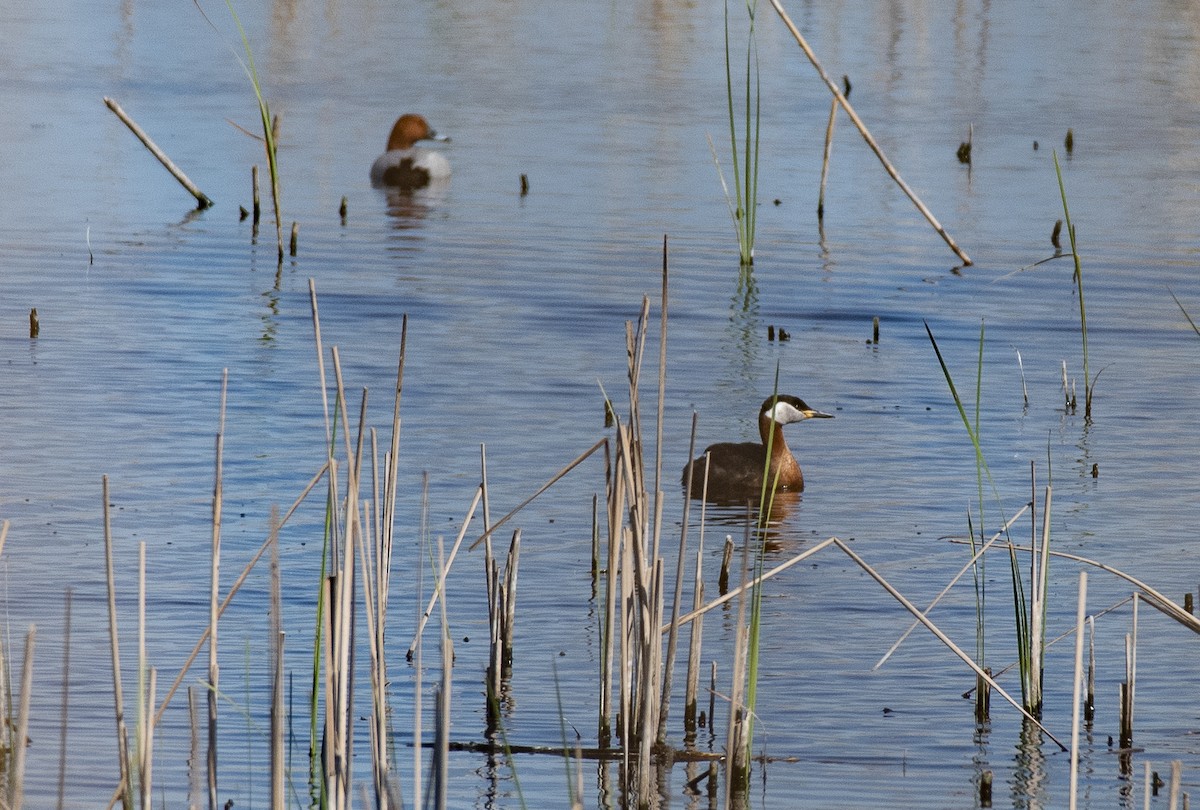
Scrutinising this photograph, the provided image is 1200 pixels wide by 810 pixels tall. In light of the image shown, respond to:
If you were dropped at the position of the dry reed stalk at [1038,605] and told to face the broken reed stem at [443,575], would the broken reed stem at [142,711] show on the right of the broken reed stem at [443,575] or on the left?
left

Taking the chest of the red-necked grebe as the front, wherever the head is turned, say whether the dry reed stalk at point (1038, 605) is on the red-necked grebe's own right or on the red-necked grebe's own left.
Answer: on the red-necked grebe's own right

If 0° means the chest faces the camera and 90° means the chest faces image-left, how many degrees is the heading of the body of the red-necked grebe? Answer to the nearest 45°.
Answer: approximately 270°

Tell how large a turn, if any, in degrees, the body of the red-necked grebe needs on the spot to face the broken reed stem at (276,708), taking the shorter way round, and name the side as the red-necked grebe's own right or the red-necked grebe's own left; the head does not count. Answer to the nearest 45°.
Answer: approximately 90° to the red-necked grebe's own right

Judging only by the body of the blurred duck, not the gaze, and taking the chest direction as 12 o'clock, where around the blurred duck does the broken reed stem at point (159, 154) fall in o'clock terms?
The broken reed stem is roughly at 7 o'clock from the blurred duck.

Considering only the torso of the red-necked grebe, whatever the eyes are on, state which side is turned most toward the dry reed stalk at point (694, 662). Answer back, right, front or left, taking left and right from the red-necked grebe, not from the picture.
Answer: right

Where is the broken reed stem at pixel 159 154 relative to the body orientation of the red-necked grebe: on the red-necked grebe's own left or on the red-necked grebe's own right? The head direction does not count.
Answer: on the red-necked grebe's own left

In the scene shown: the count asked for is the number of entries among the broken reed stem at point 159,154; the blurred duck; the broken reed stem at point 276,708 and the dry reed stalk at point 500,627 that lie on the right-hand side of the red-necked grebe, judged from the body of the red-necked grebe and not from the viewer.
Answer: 2
